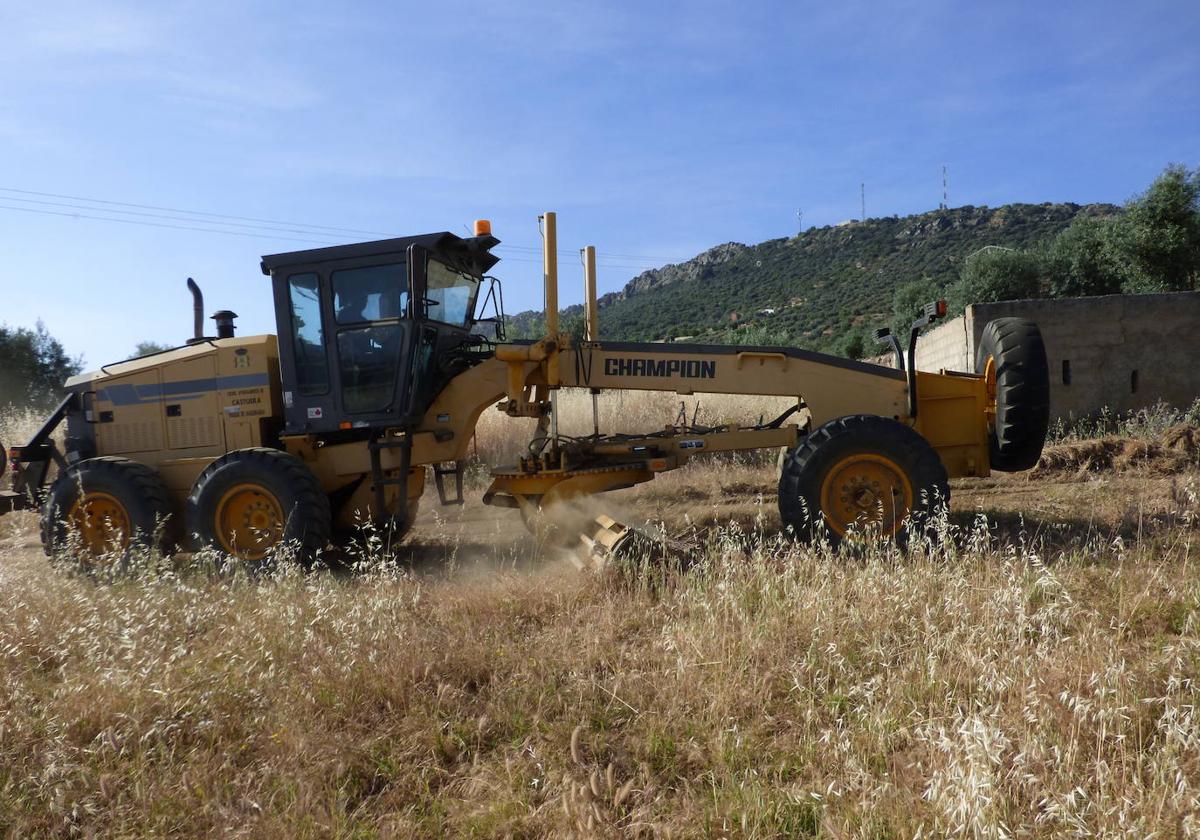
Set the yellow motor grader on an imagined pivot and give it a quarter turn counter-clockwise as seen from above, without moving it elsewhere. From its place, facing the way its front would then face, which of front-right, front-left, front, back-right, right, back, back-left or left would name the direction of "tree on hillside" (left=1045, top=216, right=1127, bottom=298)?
front-right

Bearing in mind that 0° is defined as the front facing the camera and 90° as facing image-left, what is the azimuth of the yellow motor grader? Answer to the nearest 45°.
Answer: approximately 270°

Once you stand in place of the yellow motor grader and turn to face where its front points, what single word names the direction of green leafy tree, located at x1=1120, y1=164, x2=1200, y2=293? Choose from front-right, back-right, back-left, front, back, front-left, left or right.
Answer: front-left

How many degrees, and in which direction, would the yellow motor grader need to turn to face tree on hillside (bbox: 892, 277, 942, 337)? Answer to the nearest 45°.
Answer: approximately 45° to its left

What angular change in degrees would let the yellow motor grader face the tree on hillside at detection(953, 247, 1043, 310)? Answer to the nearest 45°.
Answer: approximately 45° to its left

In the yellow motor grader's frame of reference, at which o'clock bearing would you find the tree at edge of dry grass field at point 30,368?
The tree at edge of dry grass field is roughly at 8 o'clock from the yellow motor grader.

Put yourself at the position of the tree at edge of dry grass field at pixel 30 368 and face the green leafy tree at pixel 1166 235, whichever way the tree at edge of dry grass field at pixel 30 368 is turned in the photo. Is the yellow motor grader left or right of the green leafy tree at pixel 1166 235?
right
